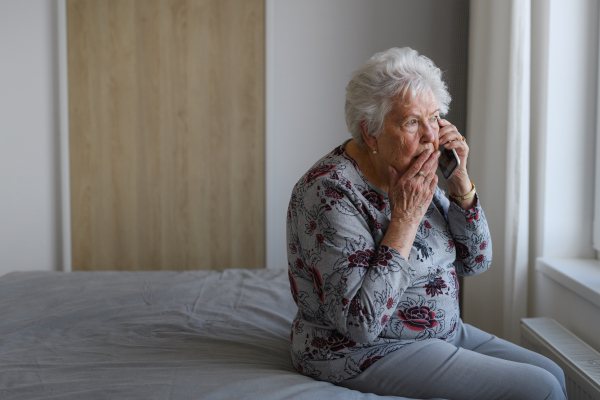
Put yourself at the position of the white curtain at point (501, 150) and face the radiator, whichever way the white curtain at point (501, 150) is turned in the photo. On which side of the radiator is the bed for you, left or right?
right

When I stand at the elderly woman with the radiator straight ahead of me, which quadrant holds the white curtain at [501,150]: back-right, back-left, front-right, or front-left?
front-left

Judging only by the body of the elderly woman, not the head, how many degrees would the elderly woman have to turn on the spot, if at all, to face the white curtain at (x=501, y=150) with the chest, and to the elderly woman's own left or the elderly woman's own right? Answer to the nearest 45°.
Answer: approximately 135° to the elderly woman's own left

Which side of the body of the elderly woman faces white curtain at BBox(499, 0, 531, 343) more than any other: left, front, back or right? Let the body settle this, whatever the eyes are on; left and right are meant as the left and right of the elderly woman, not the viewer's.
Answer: left

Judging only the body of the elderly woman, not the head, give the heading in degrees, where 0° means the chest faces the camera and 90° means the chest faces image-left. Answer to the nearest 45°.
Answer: approximately 315°

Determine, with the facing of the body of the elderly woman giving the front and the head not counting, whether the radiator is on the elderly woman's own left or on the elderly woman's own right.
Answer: on the elderly woman's own left
